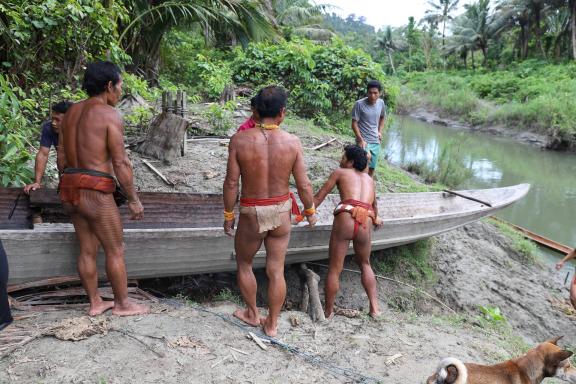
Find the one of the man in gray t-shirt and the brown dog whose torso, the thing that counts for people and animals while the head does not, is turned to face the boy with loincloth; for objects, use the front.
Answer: the man in gray t-shirt

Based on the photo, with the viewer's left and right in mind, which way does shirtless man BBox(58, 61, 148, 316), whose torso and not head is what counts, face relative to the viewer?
facing away from the viewer and to the right of the viewer

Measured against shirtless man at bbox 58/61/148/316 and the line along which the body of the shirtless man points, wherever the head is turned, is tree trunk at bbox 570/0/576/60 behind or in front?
in front

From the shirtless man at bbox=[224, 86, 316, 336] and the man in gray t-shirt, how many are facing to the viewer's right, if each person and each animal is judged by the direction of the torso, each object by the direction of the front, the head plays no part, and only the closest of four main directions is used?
0

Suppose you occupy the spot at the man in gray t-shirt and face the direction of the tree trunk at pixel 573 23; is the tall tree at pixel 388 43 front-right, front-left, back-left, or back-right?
front-left

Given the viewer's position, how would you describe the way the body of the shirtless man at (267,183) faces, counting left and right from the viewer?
facing away from the viewer

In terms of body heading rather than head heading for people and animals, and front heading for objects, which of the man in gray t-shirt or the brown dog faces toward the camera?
the man in gray t-shirt

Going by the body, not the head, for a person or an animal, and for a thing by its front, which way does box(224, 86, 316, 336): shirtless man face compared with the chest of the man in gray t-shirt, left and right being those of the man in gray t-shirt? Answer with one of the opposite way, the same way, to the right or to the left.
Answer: the opposite way

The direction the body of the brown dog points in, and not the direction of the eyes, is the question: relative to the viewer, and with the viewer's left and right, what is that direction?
facing to the right of the viewer

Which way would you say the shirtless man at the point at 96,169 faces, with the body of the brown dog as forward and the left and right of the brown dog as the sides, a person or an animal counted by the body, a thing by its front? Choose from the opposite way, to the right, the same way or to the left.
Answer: to the left

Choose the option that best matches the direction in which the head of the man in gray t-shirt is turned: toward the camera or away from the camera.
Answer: toward the camera

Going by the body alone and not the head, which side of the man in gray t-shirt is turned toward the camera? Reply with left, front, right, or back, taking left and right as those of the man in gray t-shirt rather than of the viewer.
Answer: front
